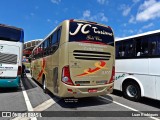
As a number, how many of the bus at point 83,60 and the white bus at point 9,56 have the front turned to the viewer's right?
0

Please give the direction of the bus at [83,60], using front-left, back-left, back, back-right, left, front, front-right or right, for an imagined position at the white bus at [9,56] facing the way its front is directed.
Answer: back-right

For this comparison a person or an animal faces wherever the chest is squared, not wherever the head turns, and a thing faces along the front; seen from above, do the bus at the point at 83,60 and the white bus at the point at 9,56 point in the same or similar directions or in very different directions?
same or similar directions

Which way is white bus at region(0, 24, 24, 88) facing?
away from the camera

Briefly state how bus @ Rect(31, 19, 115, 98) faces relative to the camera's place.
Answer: facing away from the viewer and to the left of the viewer

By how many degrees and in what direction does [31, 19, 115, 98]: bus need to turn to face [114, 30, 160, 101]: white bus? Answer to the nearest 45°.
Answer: approximately 135° to its right

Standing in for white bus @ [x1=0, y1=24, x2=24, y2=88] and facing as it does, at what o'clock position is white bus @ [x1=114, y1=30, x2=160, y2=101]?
white bus @ [x1=114, y1=30, x2=160, y2=101] is roughly at 4 o'clock from white bus @ [x1=0, y1=24, x2=24, y2=88].
